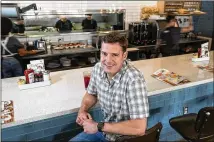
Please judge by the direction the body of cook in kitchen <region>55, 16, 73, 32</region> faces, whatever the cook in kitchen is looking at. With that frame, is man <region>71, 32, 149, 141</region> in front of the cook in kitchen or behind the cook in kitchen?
in front

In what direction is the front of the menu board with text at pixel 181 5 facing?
toward the camera

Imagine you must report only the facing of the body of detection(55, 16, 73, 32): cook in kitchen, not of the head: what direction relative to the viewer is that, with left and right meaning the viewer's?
facing the viewer

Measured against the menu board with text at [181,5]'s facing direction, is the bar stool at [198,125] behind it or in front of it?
in front

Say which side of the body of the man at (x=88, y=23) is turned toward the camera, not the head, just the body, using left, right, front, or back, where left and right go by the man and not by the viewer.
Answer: front

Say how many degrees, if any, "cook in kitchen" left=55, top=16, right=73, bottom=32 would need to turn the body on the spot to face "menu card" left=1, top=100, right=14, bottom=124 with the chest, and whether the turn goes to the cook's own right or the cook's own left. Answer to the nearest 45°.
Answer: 0° — they already face it

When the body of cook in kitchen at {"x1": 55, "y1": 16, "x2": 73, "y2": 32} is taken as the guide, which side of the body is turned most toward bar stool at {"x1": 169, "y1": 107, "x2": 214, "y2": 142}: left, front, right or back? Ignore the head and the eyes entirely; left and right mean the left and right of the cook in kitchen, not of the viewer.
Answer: front

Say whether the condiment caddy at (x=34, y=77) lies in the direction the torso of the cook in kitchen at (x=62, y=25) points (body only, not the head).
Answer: yes
